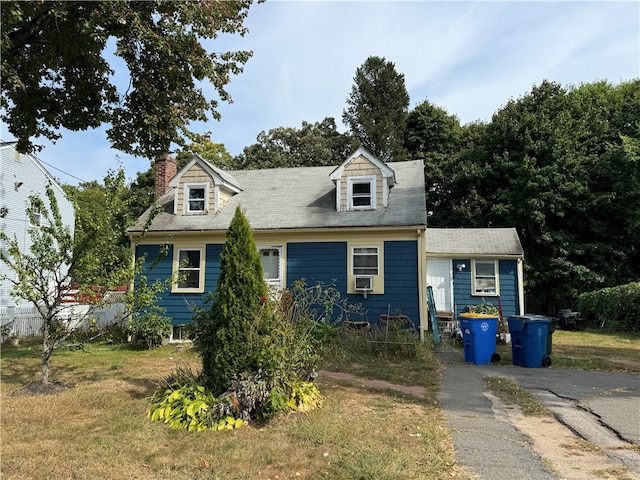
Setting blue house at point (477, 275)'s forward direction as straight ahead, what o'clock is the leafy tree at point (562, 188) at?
The leafy tree is roughly at 7 o'clock from the blue house.

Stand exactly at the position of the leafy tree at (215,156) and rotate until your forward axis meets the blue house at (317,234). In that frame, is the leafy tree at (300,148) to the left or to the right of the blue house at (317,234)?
left

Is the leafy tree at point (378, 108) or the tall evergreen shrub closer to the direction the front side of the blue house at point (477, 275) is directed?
the tall evergreen shrub

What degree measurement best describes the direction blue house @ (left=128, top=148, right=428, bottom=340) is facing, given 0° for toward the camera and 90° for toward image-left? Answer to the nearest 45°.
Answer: approximately 0°

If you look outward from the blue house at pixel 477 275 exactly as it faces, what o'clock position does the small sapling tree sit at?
The small sapling tree is roughly at 1 o'clock from the blue house.

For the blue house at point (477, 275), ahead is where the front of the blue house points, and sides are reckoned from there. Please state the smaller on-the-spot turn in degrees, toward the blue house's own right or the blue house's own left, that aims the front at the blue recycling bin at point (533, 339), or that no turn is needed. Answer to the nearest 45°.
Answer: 0° — it already faces it

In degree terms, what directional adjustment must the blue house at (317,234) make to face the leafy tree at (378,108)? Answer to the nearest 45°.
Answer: approximately 180°

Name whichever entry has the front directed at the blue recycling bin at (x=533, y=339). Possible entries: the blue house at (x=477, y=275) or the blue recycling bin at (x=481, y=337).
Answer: the blue house

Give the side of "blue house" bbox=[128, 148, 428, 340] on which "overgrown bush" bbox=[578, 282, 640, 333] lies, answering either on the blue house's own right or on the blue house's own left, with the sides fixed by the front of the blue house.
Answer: on the blue house's own left
